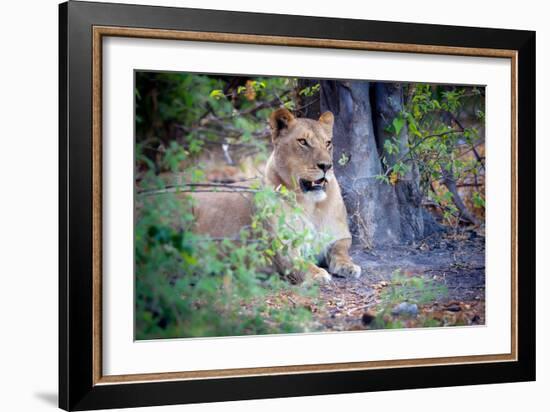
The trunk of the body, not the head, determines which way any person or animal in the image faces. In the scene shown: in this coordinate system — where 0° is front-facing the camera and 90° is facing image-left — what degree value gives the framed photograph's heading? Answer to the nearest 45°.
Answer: approximately 315°
